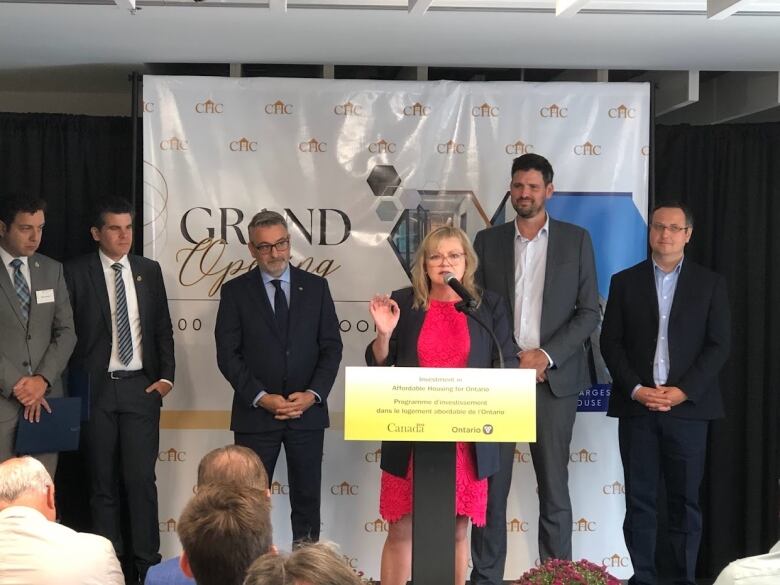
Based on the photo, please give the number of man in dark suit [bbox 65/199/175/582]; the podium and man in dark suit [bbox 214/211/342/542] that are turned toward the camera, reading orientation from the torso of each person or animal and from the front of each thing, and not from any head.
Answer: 3

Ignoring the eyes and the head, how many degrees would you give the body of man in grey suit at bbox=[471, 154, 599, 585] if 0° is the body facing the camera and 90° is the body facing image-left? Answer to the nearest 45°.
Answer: approximately 0°

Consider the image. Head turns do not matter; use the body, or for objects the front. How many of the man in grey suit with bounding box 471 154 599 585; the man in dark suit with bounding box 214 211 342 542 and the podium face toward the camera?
3

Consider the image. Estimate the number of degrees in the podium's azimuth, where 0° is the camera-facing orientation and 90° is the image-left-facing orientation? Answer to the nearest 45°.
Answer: approximately 0°

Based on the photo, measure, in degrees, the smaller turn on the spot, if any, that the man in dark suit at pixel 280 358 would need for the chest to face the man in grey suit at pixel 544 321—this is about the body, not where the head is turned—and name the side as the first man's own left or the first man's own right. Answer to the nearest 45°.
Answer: approximately 90° to the first man's own left

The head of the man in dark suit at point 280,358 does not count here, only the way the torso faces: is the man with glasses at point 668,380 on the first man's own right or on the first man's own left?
on the first man's own left

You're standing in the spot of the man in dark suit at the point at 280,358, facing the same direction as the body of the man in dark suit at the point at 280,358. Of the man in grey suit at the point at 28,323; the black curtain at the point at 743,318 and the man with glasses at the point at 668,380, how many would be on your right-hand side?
1

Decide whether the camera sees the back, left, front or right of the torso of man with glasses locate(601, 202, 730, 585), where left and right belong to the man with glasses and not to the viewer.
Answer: front

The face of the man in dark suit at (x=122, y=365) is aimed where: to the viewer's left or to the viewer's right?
to the viewer's right

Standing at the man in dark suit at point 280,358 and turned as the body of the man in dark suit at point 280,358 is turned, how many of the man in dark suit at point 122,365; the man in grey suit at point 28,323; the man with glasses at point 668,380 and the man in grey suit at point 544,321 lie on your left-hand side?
2

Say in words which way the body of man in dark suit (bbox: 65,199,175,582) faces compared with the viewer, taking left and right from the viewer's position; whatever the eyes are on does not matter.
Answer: facing the viewer
